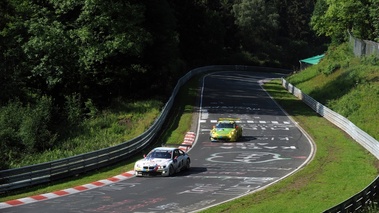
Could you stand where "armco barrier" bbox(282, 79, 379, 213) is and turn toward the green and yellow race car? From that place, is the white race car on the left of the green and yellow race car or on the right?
left

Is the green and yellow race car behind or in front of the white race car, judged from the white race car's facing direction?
behind

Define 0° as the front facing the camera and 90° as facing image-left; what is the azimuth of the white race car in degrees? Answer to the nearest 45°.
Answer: approximately 45°

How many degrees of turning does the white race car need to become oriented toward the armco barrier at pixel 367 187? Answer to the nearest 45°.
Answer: approximately 90° to its left
